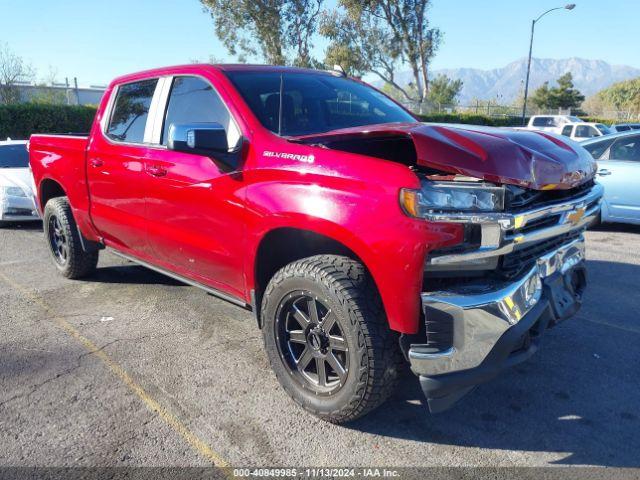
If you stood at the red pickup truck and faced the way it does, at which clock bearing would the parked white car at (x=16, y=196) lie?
The parked white car is roughly at 6 o'clock from the red pickup truck.

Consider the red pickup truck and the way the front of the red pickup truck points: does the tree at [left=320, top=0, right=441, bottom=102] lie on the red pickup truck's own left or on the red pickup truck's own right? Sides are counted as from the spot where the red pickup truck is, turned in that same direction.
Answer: on the red pickup truck's own left

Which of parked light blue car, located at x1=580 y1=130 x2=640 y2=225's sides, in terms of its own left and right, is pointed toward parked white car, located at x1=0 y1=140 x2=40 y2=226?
back

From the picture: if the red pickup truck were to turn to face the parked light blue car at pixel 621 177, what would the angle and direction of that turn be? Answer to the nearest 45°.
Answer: approximately 90° to its left

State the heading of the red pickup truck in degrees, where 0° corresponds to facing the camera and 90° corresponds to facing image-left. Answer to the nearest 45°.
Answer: approximately 315°

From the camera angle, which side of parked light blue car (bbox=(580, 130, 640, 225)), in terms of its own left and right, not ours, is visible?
right

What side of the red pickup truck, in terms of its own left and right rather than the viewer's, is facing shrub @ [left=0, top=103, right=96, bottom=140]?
back
